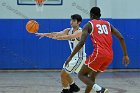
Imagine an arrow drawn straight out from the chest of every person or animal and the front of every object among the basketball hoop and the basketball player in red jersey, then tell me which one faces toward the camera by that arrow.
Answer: the basketball hoop

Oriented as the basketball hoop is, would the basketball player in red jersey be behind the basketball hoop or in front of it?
in front

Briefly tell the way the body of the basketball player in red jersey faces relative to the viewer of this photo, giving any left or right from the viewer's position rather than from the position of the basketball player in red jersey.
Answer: facing away from the viewer and to the left of the viewer

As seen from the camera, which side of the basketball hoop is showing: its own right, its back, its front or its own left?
front

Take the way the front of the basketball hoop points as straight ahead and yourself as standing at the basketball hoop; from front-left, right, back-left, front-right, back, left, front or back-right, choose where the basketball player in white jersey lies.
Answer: front

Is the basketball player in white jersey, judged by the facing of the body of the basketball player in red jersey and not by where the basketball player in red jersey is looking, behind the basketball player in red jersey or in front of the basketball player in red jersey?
in front

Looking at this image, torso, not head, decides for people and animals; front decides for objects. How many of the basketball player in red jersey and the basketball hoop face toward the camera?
1
